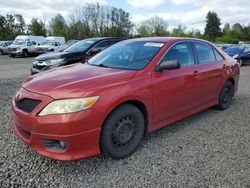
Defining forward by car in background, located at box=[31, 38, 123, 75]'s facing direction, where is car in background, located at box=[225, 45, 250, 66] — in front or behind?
behind

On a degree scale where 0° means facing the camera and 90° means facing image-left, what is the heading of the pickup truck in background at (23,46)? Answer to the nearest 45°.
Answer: approximately 45°

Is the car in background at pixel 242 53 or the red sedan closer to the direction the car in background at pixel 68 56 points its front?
the red sedan

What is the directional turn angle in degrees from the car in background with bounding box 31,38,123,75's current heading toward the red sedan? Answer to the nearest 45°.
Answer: approximately 45° to its left

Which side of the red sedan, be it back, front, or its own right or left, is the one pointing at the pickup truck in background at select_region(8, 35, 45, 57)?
right

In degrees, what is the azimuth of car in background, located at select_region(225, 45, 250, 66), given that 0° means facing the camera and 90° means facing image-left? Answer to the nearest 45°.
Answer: approximately 45°

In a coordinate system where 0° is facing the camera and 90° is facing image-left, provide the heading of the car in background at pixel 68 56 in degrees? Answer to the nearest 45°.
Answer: approximately 45°

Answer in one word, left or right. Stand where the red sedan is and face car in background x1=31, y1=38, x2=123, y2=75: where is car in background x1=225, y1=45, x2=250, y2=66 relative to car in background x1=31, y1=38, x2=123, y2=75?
right

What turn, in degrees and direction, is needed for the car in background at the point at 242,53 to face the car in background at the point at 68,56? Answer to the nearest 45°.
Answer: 0° — it already faces it
